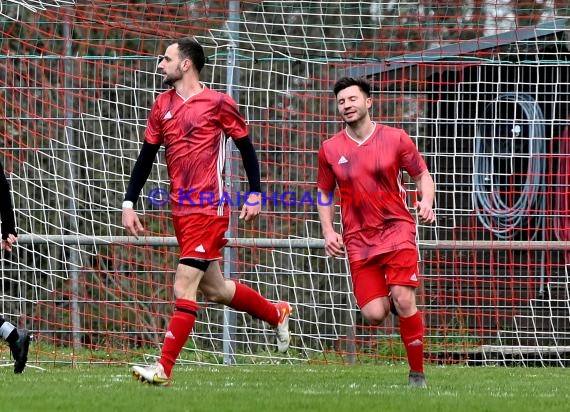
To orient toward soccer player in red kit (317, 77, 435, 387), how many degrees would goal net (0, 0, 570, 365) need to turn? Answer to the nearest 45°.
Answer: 0° — it already faces them

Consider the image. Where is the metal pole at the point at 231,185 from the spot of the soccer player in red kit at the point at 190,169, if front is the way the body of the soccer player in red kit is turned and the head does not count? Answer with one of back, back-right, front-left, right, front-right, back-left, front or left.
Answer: back-right

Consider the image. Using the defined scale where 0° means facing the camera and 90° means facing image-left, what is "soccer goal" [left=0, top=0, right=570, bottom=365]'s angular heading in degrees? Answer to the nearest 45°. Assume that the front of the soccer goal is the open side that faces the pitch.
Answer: approximately 0°

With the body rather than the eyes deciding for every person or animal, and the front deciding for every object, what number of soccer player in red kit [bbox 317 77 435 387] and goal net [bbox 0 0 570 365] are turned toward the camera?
2

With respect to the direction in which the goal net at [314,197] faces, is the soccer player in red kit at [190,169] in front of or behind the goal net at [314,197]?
in front

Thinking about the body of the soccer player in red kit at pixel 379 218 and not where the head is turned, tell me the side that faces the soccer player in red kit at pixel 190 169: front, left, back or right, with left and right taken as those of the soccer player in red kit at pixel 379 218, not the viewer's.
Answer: right

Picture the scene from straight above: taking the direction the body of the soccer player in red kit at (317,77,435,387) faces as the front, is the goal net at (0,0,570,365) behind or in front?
behind

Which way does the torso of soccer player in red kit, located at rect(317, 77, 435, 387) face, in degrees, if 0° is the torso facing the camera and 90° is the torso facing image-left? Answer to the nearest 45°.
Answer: approximately 0°

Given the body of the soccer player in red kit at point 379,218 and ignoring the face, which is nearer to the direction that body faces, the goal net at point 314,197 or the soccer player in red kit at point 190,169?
the soccer player in red kit
